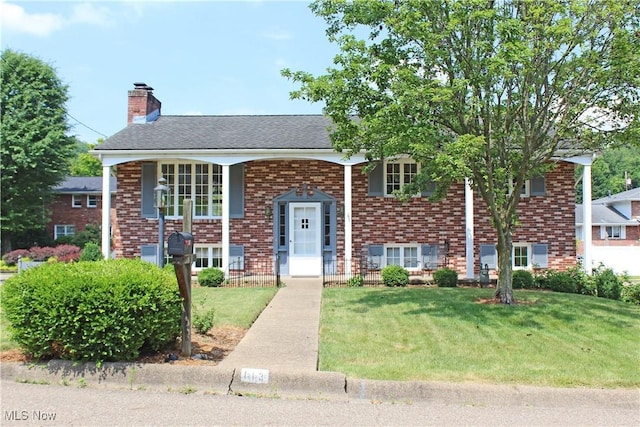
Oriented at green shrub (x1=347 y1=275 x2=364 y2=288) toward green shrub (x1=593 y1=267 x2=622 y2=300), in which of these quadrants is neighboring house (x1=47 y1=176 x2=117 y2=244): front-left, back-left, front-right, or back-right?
back-left

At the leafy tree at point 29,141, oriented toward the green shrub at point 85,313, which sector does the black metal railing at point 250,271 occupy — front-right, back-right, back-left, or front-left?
front-left

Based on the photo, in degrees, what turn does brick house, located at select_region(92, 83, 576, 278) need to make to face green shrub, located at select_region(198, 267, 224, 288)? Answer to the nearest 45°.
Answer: approximately 45° to its right

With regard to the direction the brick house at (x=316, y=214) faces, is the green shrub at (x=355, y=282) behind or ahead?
ahead

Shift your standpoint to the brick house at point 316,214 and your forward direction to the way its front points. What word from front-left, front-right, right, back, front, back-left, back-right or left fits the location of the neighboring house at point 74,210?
back-right

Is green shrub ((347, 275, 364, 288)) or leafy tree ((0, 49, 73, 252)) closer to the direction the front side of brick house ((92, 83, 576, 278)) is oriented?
the green shrub

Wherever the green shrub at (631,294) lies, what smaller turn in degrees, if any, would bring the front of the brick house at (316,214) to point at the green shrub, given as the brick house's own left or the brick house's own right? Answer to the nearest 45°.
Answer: approximately 90° to the brick house's own left

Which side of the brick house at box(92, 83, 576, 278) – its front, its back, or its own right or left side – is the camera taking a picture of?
front

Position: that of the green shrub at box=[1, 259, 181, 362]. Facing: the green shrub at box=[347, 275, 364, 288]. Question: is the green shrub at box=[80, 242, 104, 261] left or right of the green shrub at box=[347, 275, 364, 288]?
left

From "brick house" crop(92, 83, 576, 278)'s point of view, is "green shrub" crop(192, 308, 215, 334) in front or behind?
in front

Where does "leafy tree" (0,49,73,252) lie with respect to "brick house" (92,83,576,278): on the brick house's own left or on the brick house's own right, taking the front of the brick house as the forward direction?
on the brick house's own right

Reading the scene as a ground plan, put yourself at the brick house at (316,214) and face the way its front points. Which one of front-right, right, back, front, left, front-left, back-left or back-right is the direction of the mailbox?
front

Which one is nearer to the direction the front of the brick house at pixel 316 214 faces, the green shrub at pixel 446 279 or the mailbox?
the mailbox

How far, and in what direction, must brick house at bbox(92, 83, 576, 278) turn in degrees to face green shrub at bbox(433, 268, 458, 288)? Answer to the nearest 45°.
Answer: approximately 45° to its left
